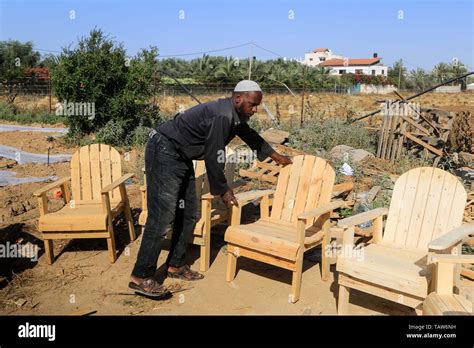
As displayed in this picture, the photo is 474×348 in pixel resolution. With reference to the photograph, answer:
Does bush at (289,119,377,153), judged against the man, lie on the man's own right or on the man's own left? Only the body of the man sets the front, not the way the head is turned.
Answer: on the man's own left

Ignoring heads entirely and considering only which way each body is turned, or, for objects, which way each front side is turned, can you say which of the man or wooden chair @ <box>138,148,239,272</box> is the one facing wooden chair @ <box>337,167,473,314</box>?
the man

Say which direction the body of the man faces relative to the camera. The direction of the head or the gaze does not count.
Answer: to the viewer's right

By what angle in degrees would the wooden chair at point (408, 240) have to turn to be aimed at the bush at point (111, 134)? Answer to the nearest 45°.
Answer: approximately 90° to its right

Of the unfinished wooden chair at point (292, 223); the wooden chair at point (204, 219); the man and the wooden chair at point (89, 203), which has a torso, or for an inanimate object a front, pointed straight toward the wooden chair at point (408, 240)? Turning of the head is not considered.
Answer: the man

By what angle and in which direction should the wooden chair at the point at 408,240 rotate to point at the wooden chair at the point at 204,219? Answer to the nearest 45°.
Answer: approximately 45° to its right

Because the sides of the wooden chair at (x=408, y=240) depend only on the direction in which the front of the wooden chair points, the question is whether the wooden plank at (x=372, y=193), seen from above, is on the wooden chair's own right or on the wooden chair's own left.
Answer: on the wooden chair's own right

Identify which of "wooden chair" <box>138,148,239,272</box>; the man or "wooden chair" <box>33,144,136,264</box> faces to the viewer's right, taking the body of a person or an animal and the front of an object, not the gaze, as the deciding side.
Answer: the man

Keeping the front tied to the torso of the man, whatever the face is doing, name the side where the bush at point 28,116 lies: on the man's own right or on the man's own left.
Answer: on the man's own left

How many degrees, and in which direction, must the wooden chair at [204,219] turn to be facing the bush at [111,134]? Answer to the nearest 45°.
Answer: approximately 135° to its right

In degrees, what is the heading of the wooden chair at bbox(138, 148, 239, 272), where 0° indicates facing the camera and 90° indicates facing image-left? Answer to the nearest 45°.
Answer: approximately 45°

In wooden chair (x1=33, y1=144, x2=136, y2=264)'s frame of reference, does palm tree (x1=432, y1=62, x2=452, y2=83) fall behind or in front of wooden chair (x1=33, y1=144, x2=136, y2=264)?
behind

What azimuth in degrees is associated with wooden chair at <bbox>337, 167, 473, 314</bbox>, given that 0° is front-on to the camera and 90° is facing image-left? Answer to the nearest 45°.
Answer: approximately 45°
